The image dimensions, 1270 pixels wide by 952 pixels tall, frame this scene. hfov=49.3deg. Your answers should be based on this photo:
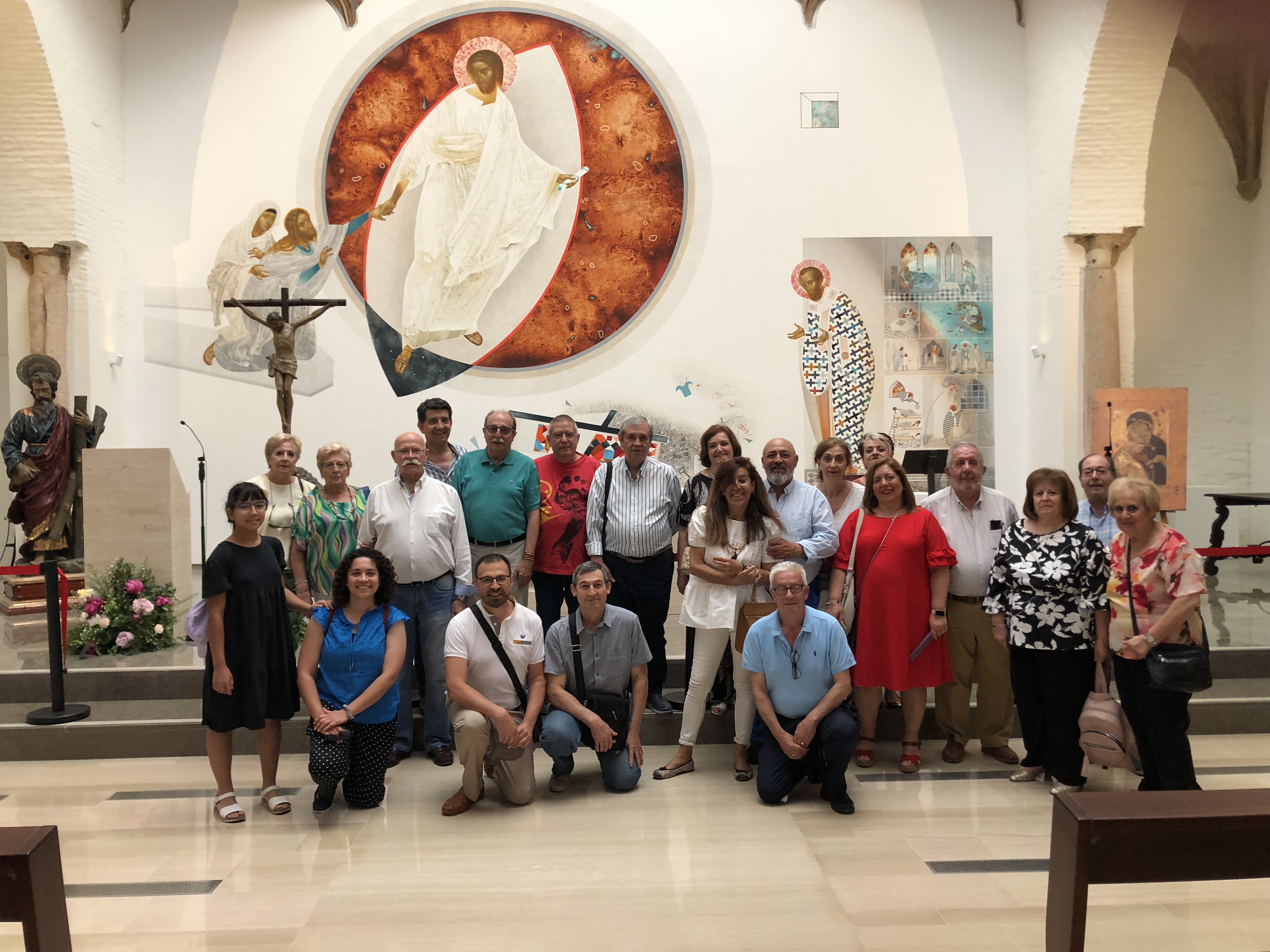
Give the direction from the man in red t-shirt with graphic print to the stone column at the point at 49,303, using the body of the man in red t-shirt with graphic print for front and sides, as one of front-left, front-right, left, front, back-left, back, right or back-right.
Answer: back-right

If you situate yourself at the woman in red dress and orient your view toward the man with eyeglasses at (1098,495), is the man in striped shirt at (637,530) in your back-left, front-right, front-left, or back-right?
back-left

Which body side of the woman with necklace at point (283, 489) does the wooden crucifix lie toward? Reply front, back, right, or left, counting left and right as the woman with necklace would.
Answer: back

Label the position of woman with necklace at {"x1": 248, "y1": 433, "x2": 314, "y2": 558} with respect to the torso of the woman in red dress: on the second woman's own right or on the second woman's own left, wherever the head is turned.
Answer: on the second woman's own right

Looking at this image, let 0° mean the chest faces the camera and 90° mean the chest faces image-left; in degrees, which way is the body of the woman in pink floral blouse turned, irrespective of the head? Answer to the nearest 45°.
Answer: approximately 45°
